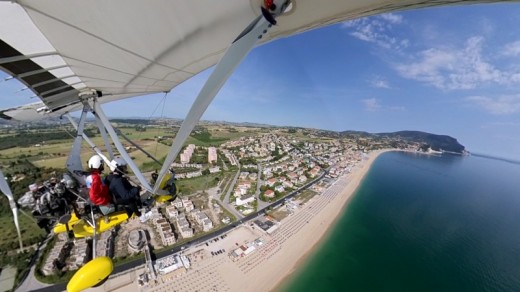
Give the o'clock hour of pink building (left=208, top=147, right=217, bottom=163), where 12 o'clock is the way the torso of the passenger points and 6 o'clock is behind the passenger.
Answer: The pink building is roughly at 10 o'clock from the passenger.

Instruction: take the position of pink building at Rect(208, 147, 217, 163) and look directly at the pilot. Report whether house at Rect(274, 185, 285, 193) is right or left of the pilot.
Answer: left

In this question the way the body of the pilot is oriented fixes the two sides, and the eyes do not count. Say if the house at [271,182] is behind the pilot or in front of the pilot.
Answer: in front

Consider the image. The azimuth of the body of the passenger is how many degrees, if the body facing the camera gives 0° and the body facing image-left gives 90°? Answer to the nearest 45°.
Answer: approximately 270°

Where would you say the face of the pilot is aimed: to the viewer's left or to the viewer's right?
to the viewer's right

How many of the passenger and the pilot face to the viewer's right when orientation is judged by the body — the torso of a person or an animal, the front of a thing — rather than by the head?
2

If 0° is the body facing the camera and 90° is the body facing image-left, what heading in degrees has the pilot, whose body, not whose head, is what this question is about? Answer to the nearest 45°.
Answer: approximately 270°

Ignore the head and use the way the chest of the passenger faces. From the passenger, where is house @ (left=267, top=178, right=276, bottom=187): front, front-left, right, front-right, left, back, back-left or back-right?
front-left

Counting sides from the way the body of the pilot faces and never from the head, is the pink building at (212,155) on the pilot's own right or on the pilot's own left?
on the pilot's own left
